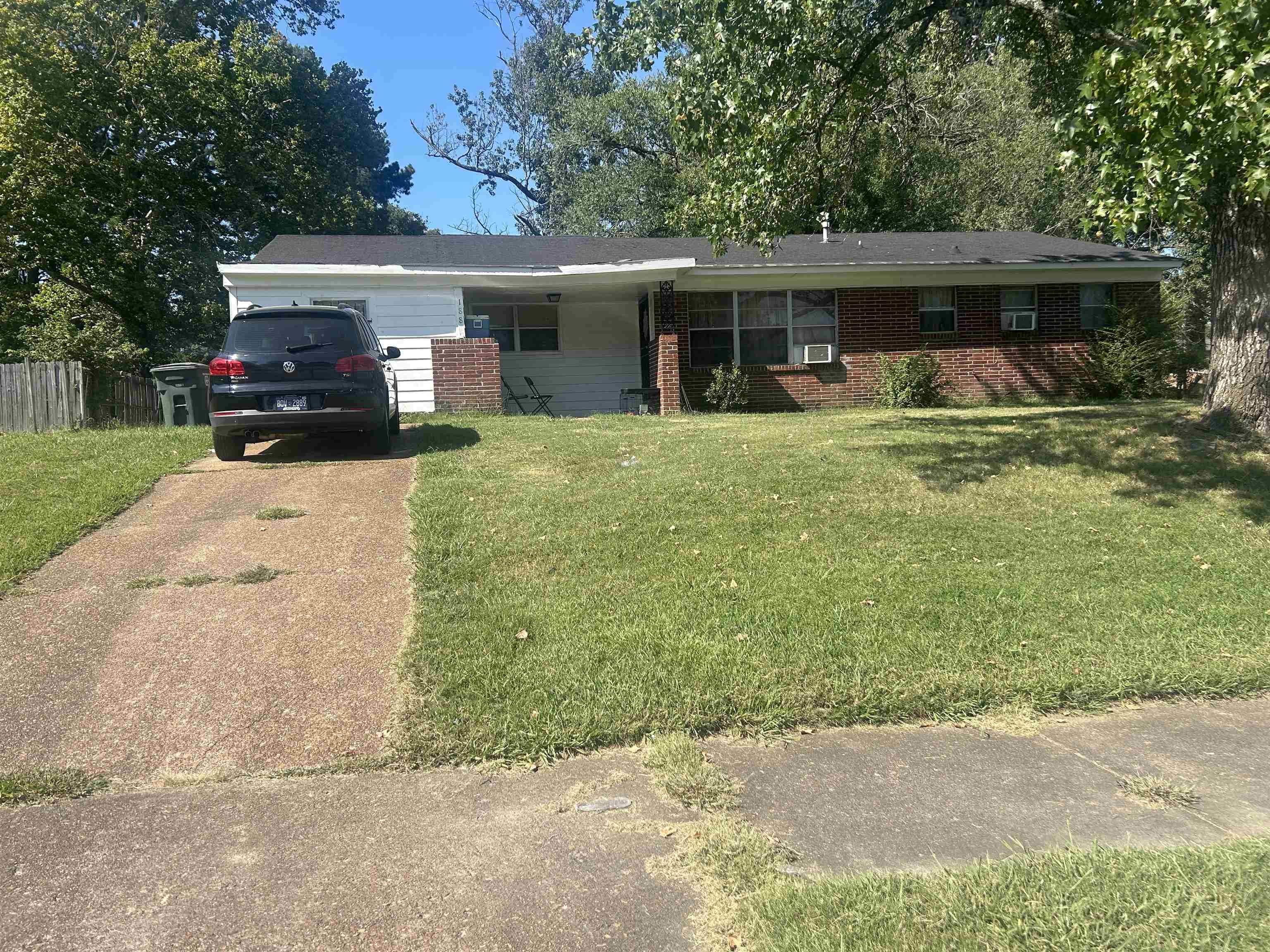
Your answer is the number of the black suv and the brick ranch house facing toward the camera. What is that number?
1

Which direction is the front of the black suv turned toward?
away from the camera

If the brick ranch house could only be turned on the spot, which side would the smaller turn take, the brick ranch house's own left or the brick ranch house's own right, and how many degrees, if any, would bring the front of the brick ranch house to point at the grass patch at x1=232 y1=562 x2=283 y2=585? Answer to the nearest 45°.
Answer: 0° — it already faces it

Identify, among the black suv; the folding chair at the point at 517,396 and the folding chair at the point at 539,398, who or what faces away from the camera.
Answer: the black suv

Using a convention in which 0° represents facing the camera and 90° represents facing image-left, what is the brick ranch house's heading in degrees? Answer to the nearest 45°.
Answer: approximately 0°

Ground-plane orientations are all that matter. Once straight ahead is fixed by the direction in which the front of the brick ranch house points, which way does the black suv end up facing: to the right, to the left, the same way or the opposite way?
the opposite way
